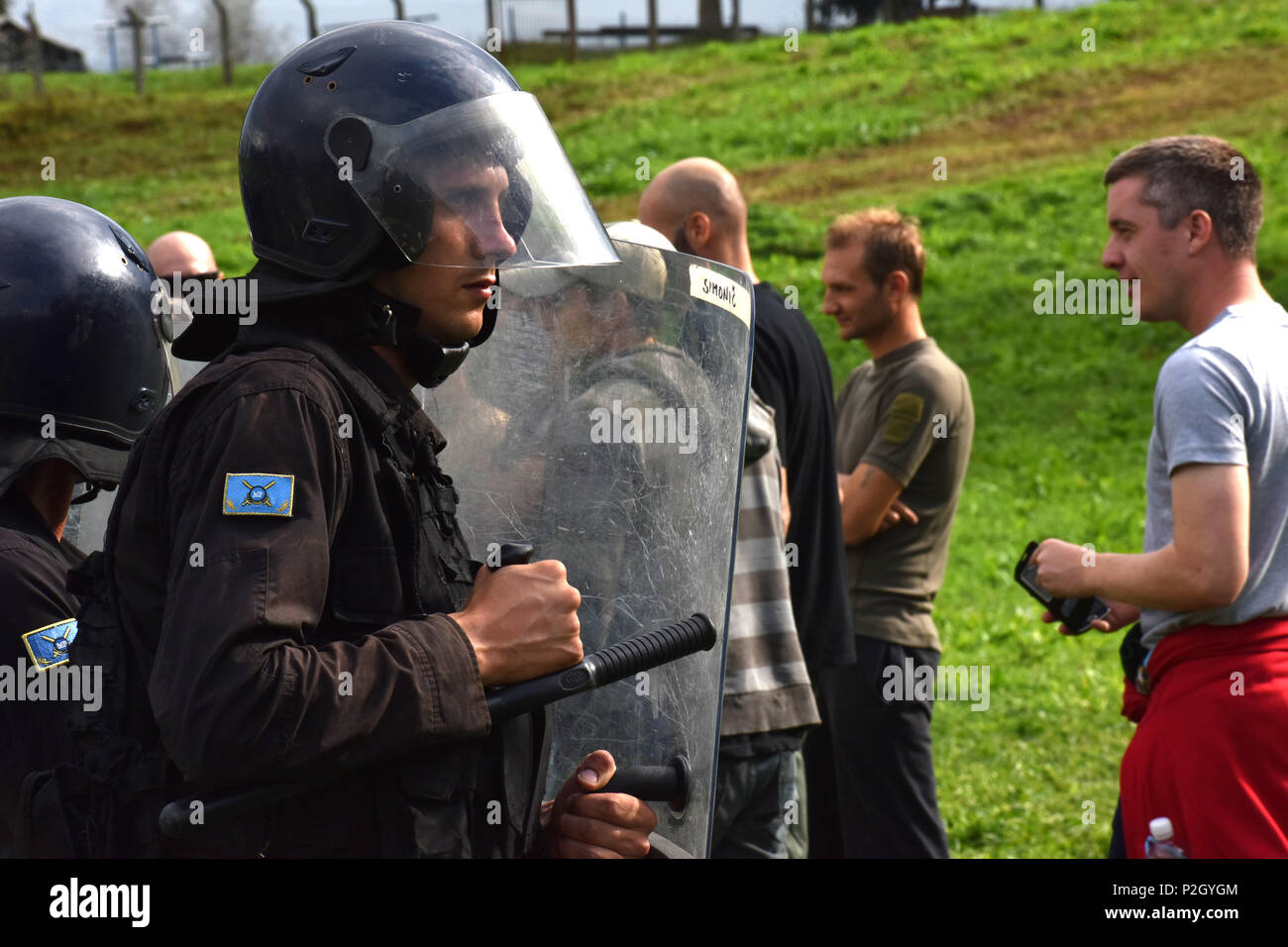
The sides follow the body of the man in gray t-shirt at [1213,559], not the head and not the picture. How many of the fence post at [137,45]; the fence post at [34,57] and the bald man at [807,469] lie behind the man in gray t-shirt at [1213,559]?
0

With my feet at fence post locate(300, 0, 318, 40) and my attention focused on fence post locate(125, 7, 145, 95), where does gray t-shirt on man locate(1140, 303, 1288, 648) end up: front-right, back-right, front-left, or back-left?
back-left

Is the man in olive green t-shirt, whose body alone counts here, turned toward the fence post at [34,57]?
no

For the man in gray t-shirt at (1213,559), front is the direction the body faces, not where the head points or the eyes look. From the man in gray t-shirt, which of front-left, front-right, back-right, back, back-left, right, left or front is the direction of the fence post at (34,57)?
front-right

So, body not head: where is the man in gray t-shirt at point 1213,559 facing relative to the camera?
to the viewer's left

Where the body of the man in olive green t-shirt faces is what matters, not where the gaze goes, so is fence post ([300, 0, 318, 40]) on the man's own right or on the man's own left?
on the man's own right
